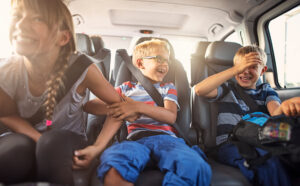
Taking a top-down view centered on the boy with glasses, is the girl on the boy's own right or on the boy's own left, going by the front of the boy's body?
on the boy's own right

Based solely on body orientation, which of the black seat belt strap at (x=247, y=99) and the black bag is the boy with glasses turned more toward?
the black bag

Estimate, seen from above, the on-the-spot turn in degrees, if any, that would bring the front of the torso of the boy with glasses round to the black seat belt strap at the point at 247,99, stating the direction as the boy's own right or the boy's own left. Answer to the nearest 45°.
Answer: approximately 135° to the boy's own left

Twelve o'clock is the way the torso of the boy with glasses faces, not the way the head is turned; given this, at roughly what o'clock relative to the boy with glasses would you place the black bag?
The black bag is roughly at 9 o'clock from the boy with glasses.

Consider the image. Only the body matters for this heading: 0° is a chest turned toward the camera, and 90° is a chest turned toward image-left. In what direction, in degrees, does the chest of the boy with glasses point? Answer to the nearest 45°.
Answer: approximately 0°
